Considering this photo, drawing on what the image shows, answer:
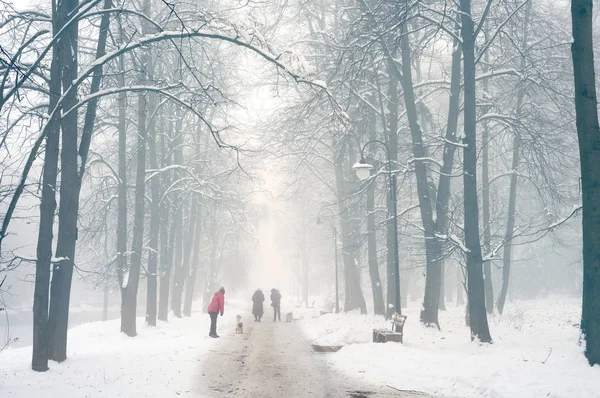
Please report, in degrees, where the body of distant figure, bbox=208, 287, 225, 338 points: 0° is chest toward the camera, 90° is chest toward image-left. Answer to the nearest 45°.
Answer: approximately 270°

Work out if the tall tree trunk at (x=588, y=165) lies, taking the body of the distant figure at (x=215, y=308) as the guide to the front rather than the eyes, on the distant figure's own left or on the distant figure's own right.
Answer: on the distant figure's own right

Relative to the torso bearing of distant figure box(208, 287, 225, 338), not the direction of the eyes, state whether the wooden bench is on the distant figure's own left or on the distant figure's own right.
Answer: on the distant figure's own right
